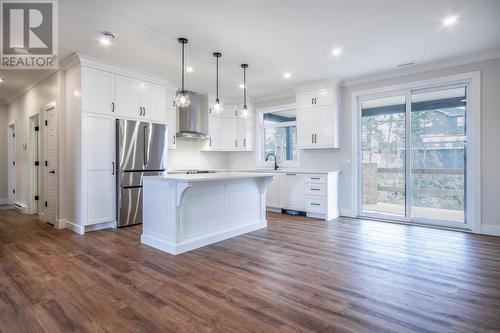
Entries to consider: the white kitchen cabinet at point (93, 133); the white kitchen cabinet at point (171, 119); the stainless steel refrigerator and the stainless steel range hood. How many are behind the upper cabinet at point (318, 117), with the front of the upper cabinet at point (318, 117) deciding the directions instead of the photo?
0

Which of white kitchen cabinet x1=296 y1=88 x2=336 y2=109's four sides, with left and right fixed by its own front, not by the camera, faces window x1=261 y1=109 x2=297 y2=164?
right

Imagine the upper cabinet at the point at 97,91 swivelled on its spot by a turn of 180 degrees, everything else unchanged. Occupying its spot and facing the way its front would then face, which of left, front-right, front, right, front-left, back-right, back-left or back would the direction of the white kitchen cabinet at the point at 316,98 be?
back-right

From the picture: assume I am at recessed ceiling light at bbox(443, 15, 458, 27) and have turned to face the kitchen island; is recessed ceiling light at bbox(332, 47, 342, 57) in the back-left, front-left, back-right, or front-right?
front-right

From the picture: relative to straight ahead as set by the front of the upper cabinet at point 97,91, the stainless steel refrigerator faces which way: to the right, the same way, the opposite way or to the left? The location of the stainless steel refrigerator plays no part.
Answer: the same way

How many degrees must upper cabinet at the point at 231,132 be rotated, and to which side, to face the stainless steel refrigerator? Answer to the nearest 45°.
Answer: approximately 45° to its right

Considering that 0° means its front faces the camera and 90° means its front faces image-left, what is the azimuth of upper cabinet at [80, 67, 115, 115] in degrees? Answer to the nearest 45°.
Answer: approximately 315°

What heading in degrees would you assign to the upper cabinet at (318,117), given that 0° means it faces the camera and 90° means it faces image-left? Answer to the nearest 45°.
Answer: approximately 45°

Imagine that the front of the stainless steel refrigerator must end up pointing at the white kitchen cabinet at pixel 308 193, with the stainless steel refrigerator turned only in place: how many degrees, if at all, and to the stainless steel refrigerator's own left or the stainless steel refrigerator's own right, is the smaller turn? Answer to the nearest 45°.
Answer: approximately 45° to the stainless steel refrigerator's own left

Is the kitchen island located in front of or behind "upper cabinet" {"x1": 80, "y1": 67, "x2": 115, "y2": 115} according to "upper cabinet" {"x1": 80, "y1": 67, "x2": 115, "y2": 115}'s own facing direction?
in front

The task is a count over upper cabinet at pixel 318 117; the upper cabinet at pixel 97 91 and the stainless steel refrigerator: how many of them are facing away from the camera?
0

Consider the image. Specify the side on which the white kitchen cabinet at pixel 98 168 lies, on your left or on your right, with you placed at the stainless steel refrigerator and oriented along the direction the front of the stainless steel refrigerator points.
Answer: on your right

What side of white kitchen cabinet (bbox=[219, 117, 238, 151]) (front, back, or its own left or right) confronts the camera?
front

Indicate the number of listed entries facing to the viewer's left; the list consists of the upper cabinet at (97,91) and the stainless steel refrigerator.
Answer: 0

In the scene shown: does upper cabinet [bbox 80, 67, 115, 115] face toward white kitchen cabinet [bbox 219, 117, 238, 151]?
no

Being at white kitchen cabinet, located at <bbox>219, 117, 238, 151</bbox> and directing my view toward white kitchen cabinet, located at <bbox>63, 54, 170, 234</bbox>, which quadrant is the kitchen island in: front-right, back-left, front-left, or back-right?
front-left

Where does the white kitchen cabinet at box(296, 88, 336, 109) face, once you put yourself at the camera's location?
facing the viewer and to the left of the viewer

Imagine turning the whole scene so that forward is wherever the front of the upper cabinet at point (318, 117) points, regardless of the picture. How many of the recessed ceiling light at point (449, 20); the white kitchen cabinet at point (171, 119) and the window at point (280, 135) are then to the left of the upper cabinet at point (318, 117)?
1

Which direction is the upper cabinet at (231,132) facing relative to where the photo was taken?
toward the camera

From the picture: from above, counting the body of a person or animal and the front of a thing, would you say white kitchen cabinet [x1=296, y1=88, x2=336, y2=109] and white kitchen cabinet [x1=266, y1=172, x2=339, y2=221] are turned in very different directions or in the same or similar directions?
same or similar directions

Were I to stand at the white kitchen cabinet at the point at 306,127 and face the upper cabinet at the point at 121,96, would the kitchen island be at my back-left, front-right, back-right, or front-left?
front-left

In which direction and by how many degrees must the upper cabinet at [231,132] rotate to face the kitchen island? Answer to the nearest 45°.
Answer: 0° — it already faces it

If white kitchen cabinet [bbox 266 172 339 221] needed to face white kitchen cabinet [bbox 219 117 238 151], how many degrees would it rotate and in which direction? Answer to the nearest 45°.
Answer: approximately 90° to its right
